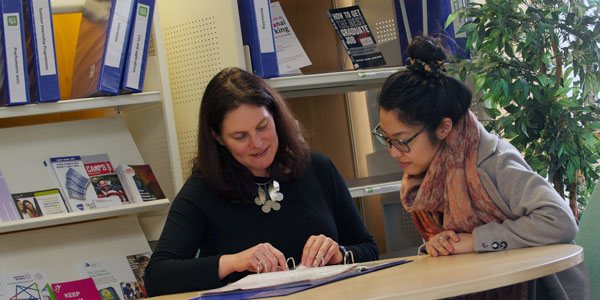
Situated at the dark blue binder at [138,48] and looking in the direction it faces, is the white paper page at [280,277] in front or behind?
in front

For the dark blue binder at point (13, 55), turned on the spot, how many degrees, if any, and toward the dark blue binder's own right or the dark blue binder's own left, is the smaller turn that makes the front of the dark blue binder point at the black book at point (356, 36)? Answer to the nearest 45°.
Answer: approximately 90° to the dark blue binder's own left

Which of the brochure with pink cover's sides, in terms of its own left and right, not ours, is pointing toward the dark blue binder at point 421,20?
left

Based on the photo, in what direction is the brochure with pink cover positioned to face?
toward the camera

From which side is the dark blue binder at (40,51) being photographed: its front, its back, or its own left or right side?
front

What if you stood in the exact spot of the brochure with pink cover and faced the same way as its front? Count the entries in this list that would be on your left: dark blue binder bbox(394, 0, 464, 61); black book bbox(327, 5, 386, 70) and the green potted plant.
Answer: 3

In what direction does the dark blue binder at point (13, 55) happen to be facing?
toward the camera

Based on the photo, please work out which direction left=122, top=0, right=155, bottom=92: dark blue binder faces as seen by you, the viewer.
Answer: facing the viewer

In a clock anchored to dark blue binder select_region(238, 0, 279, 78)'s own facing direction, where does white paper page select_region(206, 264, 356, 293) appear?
The white paper page is roughly at 12 o'clock from the dark blue binder.

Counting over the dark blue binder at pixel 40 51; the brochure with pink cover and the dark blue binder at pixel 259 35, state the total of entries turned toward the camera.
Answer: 3
